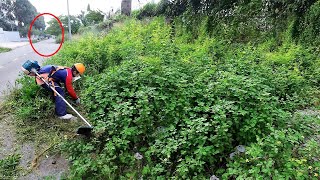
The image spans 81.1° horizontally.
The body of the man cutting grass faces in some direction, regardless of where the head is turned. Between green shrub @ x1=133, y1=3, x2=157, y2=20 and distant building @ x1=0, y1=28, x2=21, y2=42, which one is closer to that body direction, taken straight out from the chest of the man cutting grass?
the green shrub

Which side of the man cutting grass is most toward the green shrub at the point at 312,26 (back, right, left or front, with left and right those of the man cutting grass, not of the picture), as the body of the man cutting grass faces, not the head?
front

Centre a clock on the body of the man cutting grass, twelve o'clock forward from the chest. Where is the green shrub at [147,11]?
The green shrub is roughly at 10 o'clock from the man cutting grass.

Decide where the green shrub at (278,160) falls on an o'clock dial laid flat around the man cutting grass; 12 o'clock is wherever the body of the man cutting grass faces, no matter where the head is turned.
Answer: The green shrub is roughly at 2 o'clock from the man cutting grass.

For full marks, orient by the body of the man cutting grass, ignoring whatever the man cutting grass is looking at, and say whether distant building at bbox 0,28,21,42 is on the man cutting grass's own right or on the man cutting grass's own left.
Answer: on the man cutting grass's own left

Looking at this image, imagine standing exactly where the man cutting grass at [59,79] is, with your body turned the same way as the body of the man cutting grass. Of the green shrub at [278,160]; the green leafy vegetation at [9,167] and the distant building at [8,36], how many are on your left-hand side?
1

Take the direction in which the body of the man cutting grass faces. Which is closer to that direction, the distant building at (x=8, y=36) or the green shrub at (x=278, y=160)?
the green shrub

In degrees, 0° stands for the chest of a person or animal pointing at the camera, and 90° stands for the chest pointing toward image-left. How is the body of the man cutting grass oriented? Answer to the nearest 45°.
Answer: approximately 270°
